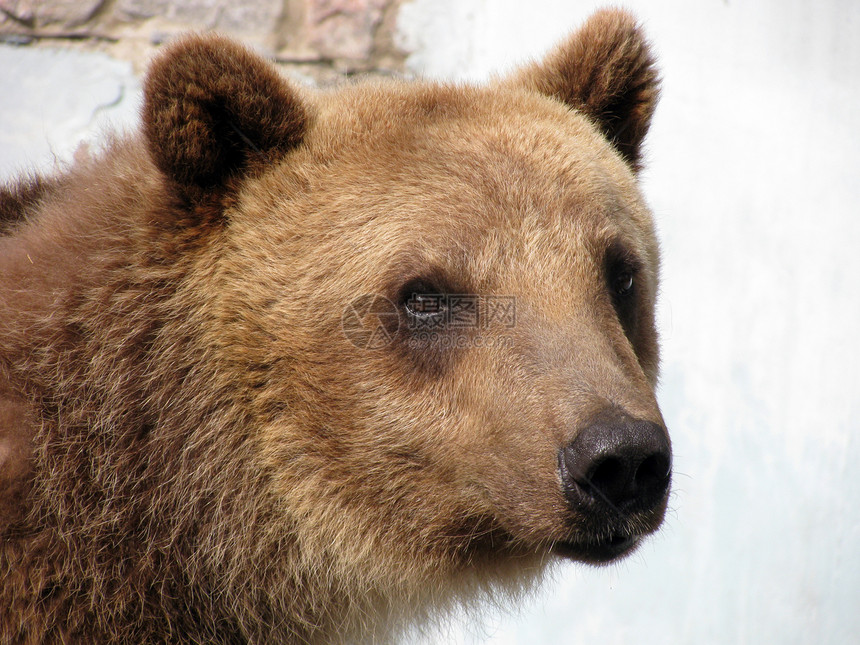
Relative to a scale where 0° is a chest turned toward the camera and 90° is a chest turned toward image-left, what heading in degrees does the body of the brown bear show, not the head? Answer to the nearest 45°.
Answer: approximately 315°
